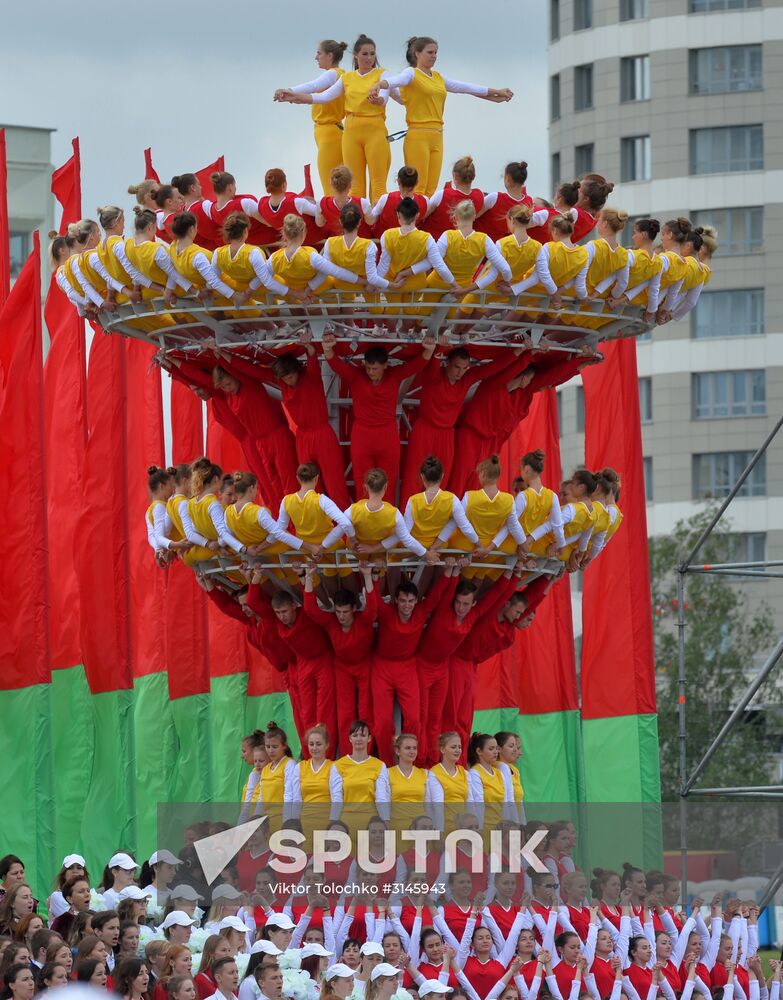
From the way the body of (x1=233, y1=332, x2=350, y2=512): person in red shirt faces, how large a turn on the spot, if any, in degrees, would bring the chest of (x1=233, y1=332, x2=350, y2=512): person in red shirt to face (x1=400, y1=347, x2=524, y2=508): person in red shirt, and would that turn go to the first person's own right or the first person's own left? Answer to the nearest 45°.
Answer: approximately 135° to the first person's own left

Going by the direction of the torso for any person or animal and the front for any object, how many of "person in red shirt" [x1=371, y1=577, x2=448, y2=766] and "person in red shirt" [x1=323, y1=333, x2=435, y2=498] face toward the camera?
2

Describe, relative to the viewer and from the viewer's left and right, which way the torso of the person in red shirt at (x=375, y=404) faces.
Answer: facing the viewer

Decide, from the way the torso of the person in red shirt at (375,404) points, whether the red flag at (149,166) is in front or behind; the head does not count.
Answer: behind

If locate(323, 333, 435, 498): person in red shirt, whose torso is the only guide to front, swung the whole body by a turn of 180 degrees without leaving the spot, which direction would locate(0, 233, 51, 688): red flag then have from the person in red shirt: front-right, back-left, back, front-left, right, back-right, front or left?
front-left

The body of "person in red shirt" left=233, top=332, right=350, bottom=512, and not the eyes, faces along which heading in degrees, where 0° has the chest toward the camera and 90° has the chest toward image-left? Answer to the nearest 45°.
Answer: approximately 45°

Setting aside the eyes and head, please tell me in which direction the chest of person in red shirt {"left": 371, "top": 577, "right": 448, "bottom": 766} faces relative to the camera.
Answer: toward the camera

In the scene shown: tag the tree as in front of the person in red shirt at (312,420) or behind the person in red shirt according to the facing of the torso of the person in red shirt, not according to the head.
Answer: behind

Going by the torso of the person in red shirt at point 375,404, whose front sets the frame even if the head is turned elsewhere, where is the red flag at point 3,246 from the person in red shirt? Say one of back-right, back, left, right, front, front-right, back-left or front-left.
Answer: back-right

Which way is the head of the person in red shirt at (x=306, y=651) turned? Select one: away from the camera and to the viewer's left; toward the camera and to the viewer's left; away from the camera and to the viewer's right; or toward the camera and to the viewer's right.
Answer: toward the camera and to the viewer's left

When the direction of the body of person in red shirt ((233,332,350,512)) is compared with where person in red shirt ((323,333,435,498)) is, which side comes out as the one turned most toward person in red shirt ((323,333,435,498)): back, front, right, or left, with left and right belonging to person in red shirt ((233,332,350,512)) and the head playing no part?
left
